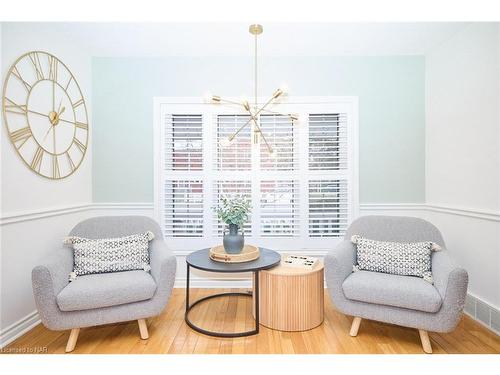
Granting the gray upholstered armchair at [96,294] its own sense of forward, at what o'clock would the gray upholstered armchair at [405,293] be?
the gray upholstered armchair at [405,293] is roughly at 10 o'clock from the gray upholstered armchair at [96,294].

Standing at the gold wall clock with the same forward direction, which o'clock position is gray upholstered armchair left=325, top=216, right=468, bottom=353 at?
The gray upholstered armchair is roughly at 12 o'clock from the gold wall clock.

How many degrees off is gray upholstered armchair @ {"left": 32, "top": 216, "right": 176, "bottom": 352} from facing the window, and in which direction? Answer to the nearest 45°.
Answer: approximately 90° to its left

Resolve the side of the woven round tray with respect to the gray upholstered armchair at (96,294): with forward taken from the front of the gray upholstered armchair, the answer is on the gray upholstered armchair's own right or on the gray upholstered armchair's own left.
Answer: on the gray upholstered armchair's own left

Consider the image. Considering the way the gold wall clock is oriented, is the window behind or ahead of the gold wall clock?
ahead

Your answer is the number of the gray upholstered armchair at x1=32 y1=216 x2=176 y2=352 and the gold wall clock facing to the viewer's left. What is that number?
0

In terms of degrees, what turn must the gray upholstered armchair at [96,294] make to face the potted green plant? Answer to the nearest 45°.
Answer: approximately 90° to its left

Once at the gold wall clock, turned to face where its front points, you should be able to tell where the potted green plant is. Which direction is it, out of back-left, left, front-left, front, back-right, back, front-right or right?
front

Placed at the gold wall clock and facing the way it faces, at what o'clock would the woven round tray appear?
The woven round tray is roughly at 12 o'clock from the gold wall clock.

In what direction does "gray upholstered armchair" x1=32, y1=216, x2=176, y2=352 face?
toward the camera
